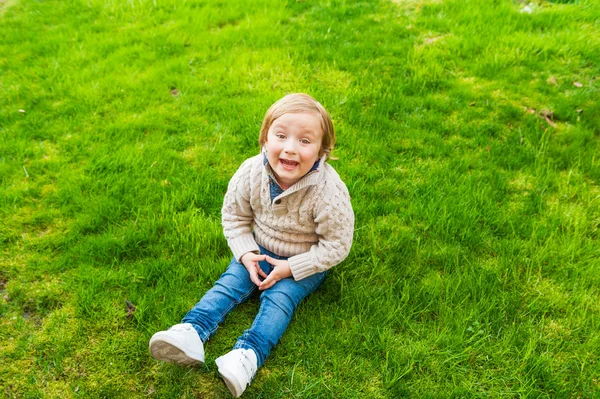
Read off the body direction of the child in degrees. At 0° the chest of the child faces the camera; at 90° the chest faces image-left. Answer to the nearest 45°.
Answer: approximately 45°

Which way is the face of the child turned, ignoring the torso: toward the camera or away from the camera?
toward the camera
